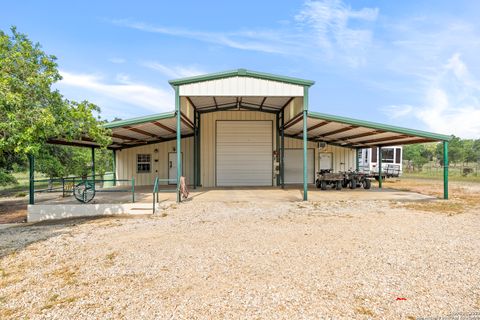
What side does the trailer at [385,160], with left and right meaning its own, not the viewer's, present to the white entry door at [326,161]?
left

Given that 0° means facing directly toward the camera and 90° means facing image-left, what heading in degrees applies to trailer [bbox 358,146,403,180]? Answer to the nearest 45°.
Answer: approximately 315°

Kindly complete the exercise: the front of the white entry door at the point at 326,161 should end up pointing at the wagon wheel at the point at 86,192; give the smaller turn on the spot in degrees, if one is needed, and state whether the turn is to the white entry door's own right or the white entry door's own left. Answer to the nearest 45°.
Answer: approximately 45° to the white entry door's own right

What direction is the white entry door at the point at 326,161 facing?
toward the camera

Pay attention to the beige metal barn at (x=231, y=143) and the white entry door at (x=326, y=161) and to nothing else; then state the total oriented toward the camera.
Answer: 2

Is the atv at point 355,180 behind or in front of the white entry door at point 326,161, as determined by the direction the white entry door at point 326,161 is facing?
in front

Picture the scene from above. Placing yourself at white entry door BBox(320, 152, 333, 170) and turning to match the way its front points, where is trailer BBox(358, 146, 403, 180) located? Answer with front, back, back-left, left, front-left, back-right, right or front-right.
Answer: back-left

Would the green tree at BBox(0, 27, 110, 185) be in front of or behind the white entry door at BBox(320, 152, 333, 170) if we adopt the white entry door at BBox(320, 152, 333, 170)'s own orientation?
in front

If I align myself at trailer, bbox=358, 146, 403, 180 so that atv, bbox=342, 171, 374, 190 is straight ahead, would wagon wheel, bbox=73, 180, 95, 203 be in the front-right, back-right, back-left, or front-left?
front-right

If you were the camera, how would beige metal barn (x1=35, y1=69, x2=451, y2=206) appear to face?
facing the viewer
